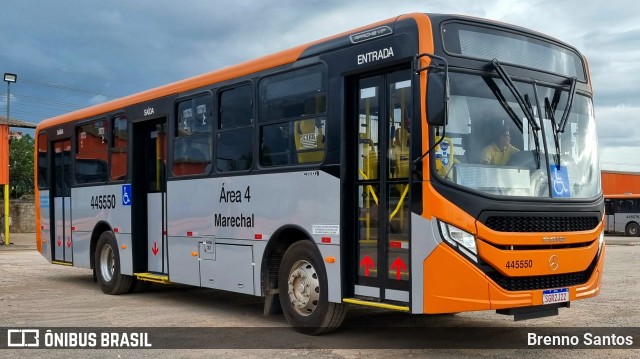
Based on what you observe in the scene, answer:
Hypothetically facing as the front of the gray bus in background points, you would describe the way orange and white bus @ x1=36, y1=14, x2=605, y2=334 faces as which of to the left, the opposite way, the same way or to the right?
the opposite way

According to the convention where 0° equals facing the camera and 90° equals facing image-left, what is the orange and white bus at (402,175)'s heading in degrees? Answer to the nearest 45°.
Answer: approximately 315°

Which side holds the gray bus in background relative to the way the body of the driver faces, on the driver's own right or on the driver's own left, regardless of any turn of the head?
on the driver's own left

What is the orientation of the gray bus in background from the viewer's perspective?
to the viewer's left

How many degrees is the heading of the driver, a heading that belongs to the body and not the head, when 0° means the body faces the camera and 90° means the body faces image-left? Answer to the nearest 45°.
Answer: approximately 315°

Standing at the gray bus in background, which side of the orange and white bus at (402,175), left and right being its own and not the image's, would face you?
left
